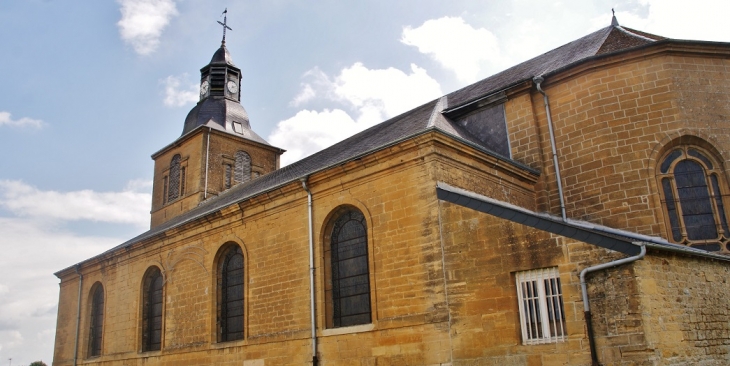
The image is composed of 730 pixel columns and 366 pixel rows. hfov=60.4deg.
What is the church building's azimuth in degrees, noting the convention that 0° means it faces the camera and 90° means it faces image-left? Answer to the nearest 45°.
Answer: approximately 135°
